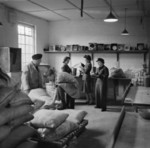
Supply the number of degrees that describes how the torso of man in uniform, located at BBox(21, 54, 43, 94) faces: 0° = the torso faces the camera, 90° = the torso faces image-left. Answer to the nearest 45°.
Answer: approximately 315°

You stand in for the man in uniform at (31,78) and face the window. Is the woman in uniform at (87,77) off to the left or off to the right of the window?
right

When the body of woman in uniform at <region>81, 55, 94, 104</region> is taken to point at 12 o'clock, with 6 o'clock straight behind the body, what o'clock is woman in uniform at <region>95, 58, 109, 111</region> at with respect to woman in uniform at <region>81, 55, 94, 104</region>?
woman in uniform at <region>95, 58, 109, 111</region> is roughly at 8 o'clock from woman in uniform at <region>81, 55, 94, 104</region>.

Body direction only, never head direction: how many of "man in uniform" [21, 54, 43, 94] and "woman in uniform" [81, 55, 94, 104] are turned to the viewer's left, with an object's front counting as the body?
1

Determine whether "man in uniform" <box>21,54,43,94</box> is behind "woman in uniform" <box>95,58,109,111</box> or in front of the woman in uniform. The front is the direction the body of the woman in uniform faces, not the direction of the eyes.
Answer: in front

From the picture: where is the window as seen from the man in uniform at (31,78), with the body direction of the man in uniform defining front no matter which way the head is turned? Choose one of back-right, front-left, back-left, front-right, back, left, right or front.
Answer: back-left

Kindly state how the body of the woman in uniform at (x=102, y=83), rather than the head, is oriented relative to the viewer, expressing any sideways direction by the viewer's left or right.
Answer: facing the viewer and to the left of the viewer

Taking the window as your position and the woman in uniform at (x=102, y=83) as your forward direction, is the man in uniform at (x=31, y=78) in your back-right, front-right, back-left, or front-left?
front-right

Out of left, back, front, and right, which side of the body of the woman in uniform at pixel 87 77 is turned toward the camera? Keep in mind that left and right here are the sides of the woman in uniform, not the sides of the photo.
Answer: left
